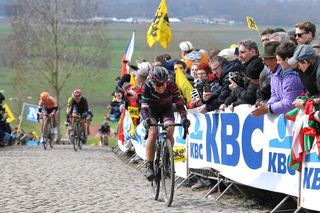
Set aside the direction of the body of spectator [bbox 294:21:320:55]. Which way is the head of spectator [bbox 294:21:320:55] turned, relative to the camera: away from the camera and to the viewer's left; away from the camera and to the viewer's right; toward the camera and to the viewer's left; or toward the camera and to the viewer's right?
toward the camera and to the viewer's left

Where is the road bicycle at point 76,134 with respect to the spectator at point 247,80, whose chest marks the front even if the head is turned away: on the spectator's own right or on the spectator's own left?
on the spectator's own right

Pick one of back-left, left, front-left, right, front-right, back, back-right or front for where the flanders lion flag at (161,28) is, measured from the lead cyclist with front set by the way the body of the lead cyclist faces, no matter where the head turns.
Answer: back

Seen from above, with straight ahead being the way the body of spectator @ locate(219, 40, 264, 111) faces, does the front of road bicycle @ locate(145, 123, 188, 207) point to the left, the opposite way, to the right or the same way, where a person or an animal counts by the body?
to the left

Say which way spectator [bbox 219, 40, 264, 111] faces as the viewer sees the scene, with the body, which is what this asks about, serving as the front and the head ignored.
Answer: to the viewer's left

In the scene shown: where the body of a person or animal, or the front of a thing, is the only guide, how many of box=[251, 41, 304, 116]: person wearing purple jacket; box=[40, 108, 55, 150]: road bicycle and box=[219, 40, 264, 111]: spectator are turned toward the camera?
1

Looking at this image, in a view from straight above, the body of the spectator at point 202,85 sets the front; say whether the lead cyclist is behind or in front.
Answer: in front
